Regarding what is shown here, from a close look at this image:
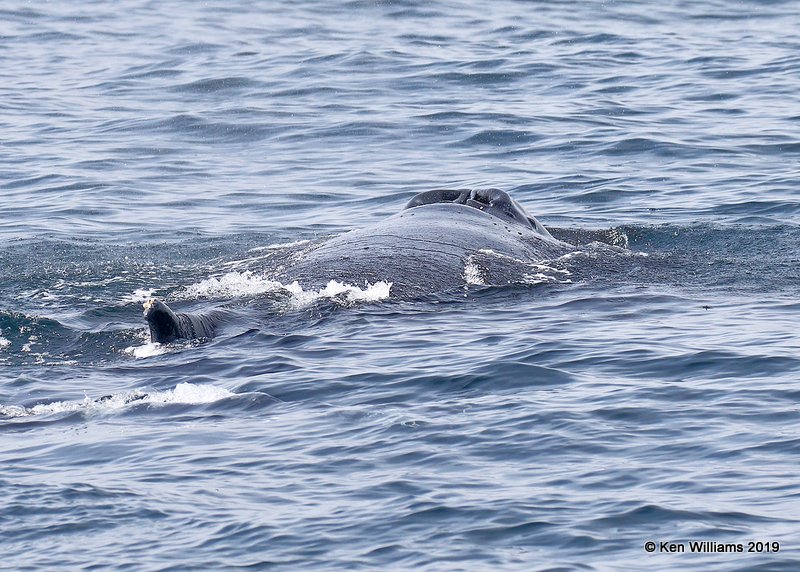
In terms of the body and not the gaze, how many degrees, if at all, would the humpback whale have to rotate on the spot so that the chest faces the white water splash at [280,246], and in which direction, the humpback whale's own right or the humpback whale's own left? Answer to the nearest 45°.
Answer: approximately 90° to the humpback whale's own left

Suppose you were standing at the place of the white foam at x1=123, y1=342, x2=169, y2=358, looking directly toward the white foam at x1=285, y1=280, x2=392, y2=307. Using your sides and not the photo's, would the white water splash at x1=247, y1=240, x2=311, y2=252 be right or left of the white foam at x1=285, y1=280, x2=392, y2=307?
left

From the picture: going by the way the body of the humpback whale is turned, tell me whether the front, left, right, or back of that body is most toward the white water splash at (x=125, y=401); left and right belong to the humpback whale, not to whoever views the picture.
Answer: back

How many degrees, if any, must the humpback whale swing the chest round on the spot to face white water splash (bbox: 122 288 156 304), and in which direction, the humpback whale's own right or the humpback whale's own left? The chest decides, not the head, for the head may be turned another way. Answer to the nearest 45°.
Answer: approximately 135° to the humpback whale's own left

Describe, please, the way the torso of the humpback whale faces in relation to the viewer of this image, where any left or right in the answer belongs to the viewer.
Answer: facing away from the viewer and to the right of the viewer

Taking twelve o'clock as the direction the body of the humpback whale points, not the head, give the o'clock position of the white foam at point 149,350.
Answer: The white foam is roughly at 6 o'clock from the humpback whale.
